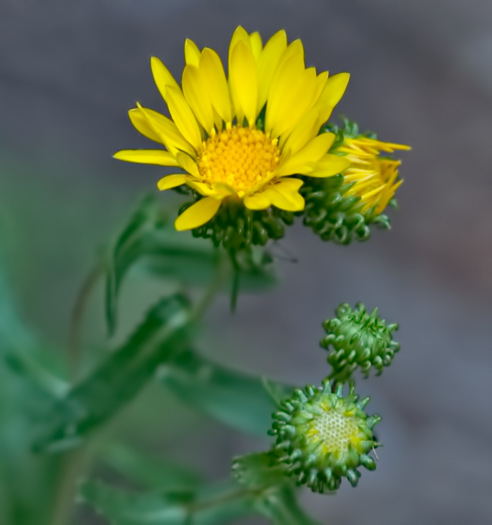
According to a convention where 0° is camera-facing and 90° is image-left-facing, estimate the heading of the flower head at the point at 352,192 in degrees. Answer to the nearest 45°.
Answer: approximately 270°
